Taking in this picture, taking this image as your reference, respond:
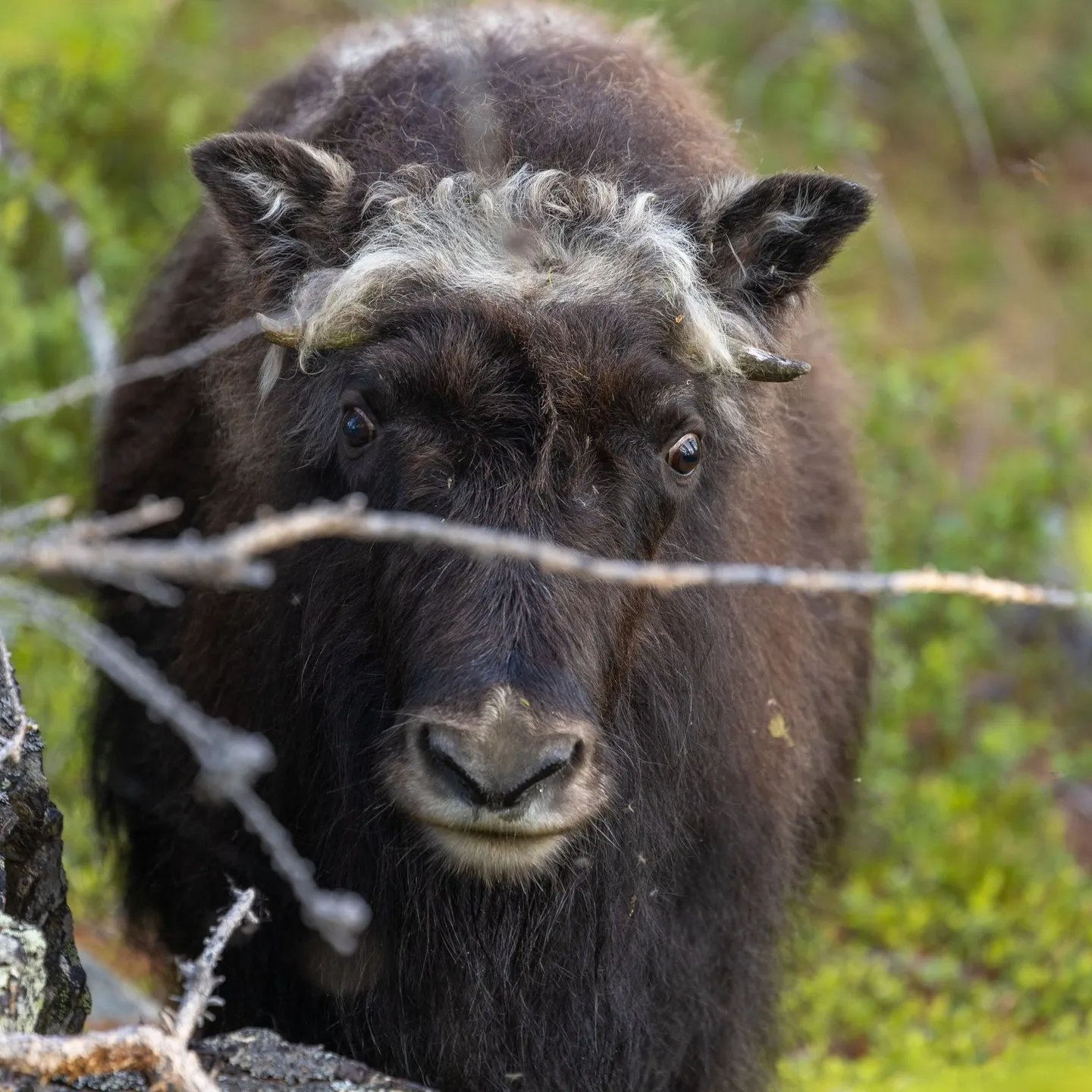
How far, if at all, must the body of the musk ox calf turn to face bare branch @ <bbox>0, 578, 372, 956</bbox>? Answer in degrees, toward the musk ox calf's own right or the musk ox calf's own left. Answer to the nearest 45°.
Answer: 0° — it already faces it

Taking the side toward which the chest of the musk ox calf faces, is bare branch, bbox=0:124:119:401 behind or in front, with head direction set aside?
behind

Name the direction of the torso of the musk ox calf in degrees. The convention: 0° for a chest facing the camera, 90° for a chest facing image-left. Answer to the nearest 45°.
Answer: approximately 0°

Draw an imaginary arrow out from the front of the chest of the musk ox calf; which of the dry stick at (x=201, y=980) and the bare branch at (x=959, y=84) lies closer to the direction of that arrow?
the dry stick

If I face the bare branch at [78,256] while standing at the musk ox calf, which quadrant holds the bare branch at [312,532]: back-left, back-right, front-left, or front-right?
back-left

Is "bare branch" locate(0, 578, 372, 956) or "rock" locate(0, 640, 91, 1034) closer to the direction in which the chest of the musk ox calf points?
the bare branch

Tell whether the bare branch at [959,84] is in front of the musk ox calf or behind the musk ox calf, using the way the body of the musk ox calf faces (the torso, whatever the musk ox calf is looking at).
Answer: behind

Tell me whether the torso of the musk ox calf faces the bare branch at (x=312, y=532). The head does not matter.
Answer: yes
